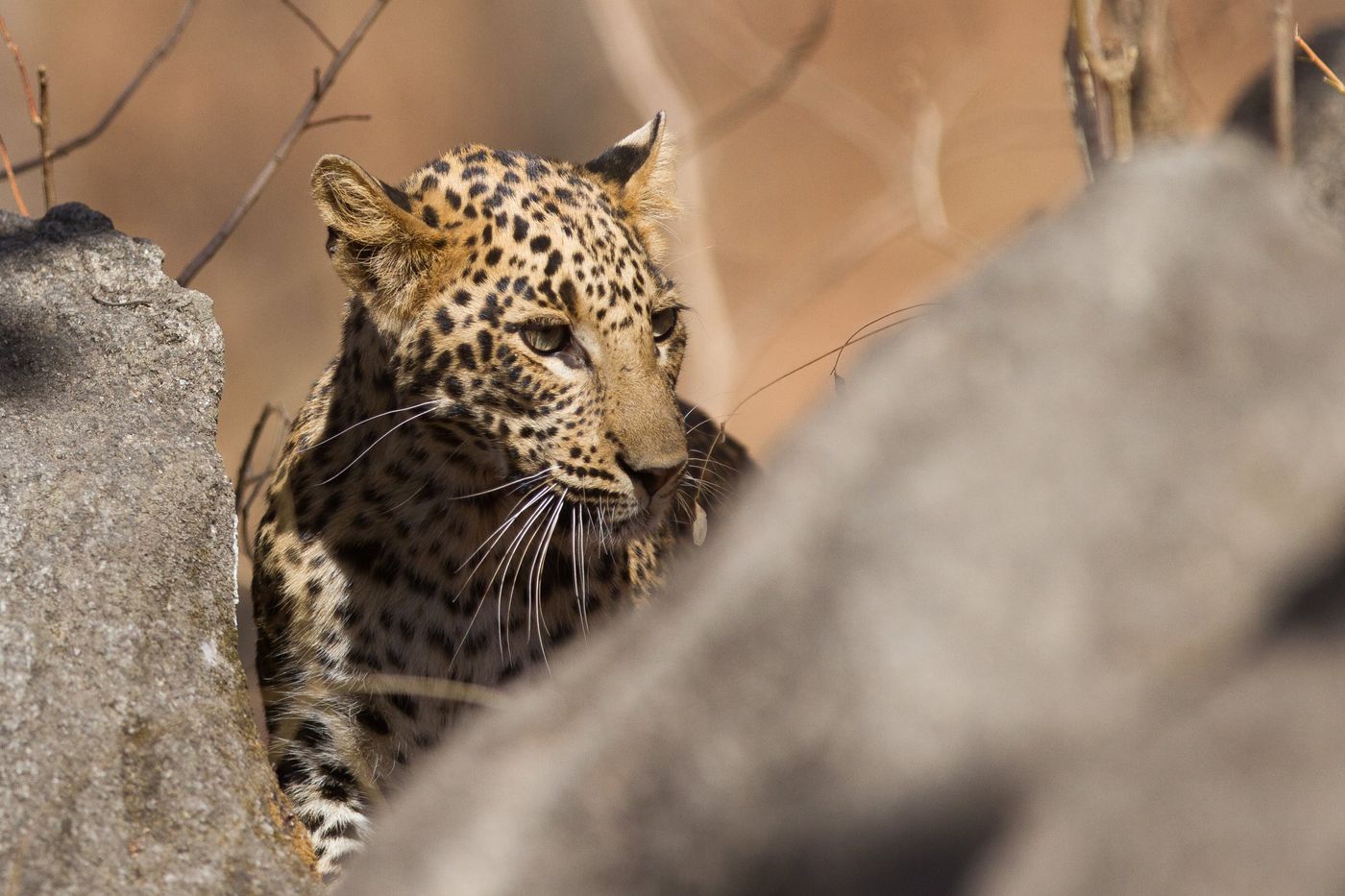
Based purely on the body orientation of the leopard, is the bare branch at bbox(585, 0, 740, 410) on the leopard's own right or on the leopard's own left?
on the leopard's own left

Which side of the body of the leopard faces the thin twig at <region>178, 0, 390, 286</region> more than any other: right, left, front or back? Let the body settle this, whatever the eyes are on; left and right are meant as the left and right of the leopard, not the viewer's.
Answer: back

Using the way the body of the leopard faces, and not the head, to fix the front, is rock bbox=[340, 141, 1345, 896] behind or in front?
in front

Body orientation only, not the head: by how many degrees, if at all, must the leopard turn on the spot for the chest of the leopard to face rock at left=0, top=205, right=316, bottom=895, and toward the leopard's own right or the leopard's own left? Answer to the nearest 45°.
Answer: approximately 90° to the leopard's own right

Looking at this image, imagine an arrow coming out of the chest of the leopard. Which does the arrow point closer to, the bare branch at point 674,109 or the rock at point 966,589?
the rock

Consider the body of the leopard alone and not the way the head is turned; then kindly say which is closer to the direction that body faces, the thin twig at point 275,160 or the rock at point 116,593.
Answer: the rock

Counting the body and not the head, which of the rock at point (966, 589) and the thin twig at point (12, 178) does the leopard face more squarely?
the rock

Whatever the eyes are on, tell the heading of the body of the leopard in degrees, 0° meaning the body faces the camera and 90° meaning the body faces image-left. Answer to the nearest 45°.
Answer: approximately 315°
